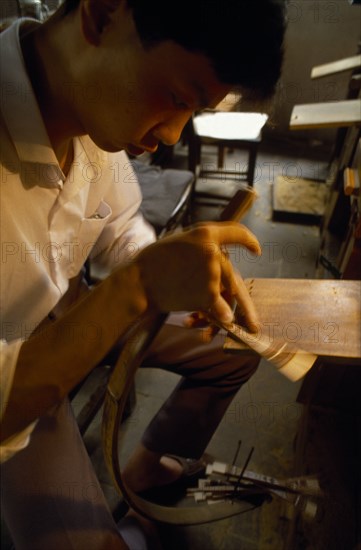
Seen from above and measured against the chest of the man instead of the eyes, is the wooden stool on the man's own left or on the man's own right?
on the man's own left

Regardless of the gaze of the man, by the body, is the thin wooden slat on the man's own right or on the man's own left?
on the man's own left

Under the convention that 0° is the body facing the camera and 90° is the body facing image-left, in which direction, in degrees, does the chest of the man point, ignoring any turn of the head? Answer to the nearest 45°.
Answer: approximately 315°

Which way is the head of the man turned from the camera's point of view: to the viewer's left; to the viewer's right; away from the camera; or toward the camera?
to the viewer's right
